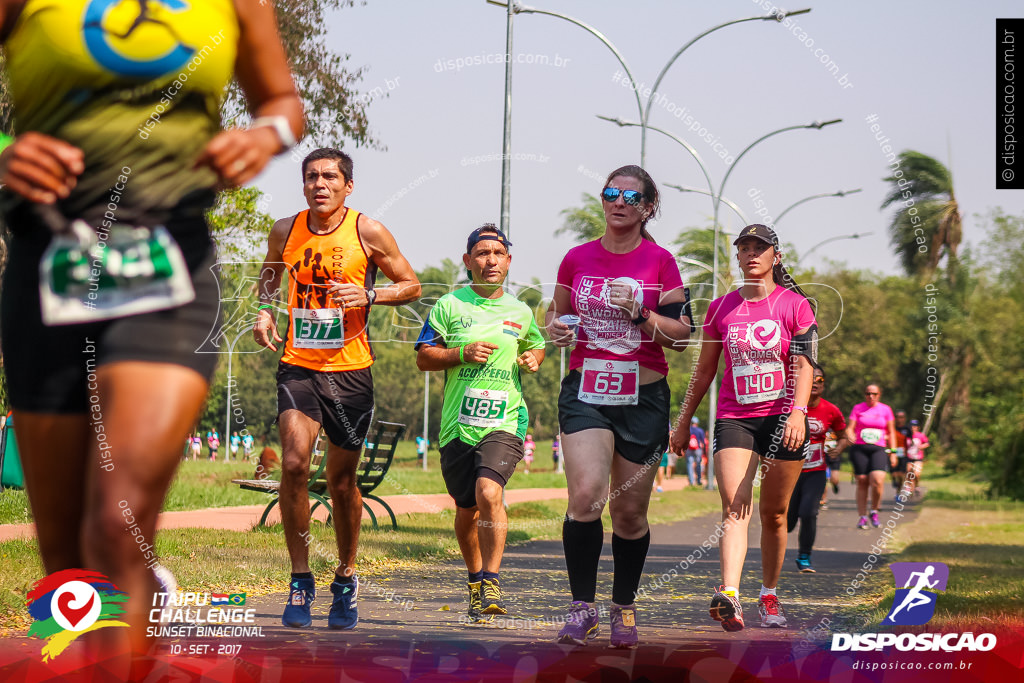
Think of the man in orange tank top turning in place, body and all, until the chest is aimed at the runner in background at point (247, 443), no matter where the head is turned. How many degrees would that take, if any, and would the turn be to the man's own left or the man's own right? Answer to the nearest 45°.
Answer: approximately 180°

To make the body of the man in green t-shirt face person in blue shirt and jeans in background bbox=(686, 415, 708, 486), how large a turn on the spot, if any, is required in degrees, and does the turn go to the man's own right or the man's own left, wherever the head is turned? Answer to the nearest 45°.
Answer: approximately 180°

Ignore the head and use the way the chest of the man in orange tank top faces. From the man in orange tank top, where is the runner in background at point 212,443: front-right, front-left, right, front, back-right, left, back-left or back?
back

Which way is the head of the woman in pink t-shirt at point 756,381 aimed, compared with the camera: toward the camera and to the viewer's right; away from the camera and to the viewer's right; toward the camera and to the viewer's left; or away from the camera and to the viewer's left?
toward the camera and to the viewer's left

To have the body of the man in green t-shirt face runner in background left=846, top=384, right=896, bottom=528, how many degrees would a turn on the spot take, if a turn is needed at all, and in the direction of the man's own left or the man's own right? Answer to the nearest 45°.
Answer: approximately 135° to the man's own left

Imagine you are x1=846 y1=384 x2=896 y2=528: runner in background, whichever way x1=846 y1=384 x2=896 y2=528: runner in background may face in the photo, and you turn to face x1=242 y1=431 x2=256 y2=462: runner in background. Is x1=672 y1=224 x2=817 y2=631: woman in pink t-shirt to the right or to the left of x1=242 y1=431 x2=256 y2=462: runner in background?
left

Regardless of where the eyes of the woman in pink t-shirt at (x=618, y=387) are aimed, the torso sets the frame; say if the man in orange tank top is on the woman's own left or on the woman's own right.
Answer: on the woman's own right

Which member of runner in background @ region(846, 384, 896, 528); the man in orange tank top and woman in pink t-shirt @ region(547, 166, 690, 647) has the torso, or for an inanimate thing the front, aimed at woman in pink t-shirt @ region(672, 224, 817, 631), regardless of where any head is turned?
the runner in background

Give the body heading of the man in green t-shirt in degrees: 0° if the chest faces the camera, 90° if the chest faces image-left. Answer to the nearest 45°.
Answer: approximately 0°

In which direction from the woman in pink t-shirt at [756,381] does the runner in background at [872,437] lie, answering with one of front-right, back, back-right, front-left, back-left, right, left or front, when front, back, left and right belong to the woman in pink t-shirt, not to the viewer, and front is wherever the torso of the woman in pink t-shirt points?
back

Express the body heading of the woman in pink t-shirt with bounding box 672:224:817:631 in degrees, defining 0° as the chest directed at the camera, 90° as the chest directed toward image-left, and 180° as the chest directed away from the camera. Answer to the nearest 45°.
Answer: approximately 0°
